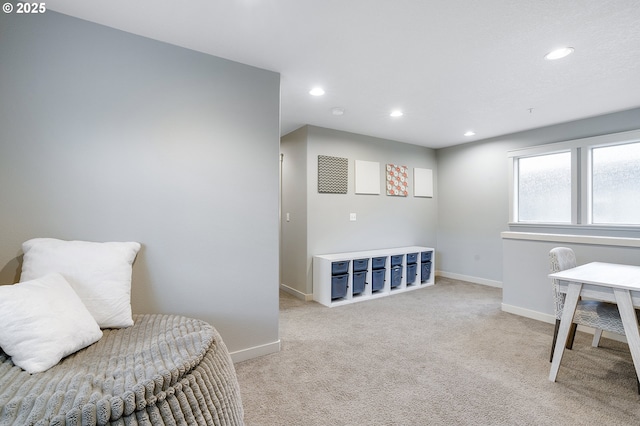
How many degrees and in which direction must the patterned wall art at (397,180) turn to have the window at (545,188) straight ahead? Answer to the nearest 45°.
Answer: approximately 45° to its left

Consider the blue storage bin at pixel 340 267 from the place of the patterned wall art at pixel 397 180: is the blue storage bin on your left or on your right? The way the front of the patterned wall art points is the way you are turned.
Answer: on your right

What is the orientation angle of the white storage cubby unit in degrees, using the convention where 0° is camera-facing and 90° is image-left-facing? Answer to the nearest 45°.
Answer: approximately 315°

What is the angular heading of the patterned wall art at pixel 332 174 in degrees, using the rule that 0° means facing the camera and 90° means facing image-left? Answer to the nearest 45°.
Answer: approximately 315°

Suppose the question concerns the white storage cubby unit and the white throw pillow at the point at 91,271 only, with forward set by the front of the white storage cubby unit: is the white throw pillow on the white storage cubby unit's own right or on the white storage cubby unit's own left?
on the white storage cubby unit's own right

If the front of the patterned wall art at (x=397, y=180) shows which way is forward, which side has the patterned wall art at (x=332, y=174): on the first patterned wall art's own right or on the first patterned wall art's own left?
on the first patterned wall art's own right

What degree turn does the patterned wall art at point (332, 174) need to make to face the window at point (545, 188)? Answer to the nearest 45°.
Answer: approximately 45° to its left
